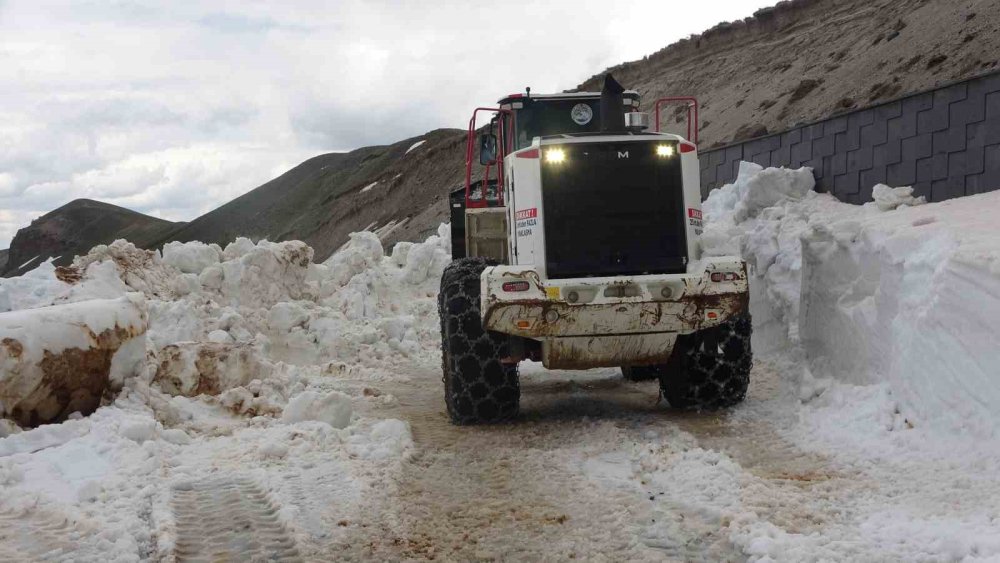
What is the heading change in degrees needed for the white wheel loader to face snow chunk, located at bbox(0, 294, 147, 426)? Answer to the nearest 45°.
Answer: approximately 90° to its left

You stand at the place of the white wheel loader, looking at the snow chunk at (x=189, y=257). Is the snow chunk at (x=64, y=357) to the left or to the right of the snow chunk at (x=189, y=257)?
left

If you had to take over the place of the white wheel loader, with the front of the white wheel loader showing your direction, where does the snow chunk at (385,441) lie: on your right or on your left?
on your left

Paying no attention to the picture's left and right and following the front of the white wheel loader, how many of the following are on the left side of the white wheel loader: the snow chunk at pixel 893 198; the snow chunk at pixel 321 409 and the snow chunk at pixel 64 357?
2

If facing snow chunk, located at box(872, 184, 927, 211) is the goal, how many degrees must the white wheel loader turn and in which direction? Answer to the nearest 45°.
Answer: approximately 45° to its right

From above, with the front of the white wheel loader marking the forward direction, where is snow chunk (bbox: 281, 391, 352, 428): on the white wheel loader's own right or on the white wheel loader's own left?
on the white wheel loader's own left

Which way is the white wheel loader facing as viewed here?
away from the camera

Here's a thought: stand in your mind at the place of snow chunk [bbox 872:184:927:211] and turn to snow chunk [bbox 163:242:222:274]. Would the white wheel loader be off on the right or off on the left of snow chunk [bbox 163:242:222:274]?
left

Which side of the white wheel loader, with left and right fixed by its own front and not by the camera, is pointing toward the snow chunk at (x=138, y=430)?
left

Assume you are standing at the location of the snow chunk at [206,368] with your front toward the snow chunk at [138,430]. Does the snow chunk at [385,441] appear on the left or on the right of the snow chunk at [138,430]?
left

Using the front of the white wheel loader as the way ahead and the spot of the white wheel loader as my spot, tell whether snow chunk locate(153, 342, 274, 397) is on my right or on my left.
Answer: on my left

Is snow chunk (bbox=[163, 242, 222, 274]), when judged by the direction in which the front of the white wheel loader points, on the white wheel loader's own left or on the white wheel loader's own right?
on the white wheel loader's own left
